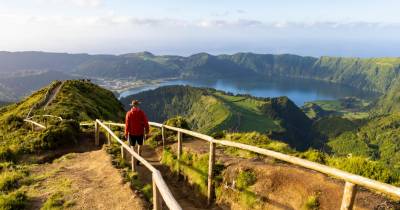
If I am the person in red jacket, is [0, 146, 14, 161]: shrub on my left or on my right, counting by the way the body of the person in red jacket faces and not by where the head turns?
on my left

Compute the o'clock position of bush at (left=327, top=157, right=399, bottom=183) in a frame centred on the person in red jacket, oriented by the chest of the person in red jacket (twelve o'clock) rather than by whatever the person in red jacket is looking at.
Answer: The bush is roughly at 4 o'clock from the person in red jacket.

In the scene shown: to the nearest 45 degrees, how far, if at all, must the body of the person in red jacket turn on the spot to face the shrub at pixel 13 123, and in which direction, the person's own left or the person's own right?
approximately 45° to the person's own left

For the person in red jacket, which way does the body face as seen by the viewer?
away from the camera

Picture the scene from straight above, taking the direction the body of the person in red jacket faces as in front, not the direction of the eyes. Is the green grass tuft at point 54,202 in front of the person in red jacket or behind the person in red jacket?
behind

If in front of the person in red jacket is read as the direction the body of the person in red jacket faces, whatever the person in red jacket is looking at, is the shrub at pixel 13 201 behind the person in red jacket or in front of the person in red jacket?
behind

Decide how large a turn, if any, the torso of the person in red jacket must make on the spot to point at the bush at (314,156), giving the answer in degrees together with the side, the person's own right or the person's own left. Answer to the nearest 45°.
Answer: approximately 90° to the person's own right

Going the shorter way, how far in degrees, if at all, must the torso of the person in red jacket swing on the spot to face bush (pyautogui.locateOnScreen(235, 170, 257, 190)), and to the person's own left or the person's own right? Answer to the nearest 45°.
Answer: approximately 135° to the person's own right

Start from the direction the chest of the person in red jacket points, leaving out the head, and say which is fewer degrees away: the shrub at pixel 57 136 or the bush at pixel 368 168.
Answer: the shrub

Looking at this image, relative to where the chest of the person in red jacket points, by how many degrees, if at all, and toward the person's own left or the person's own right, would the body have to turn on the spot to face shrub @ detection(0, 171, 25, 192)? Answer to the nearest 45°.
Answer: approximately 135° to the person's own left
